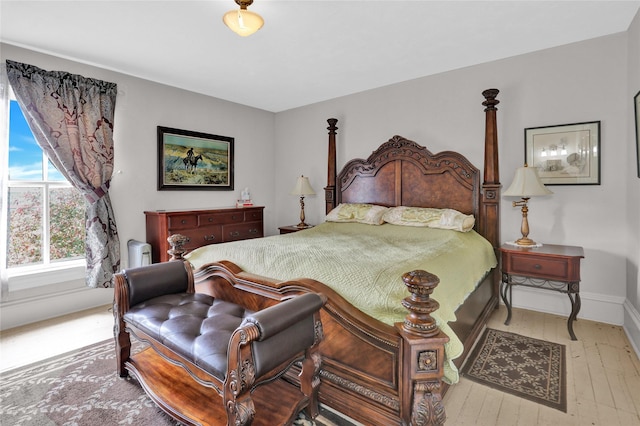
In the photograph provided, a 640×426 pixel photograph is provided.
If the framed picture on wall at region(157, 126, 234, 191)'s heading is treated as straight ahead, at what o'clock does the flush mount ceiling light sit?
The flush mount ceiling light is roughly at 1 o'clock from the framed picture on wall.

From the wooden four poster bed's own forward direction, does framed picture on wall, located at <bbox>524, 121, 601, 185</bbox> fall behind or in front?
behind

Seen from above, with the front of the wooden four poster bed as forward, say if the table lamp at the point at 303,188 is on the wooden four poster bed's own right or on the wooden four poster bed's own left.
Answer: on the wooden four poster bed's own right

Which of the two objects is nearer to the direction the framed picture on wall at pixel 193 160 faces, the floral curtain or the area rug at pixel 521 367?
the area rug

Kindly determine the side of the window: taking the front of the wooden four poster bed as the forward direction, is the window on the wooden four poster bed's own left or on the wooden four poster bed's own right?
on the wooden four poster bed's own right

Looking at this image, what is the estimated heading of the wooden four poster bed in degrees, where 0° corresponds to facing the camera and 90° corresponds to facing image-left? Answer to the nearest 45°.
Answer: approximately 45°

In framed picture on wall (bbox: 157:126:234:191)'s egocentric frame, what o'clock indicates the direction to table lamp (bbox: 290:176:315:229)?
The table lamp is roughly at 11 o'clock from the framed picture on wall.

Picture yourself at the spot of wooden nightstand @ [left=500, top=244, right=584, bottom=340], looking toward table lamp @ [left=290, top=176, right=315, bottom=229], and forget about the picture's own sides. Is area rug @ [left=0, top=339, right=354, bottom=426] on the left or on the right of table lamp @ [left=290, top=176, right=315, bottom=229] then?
left
